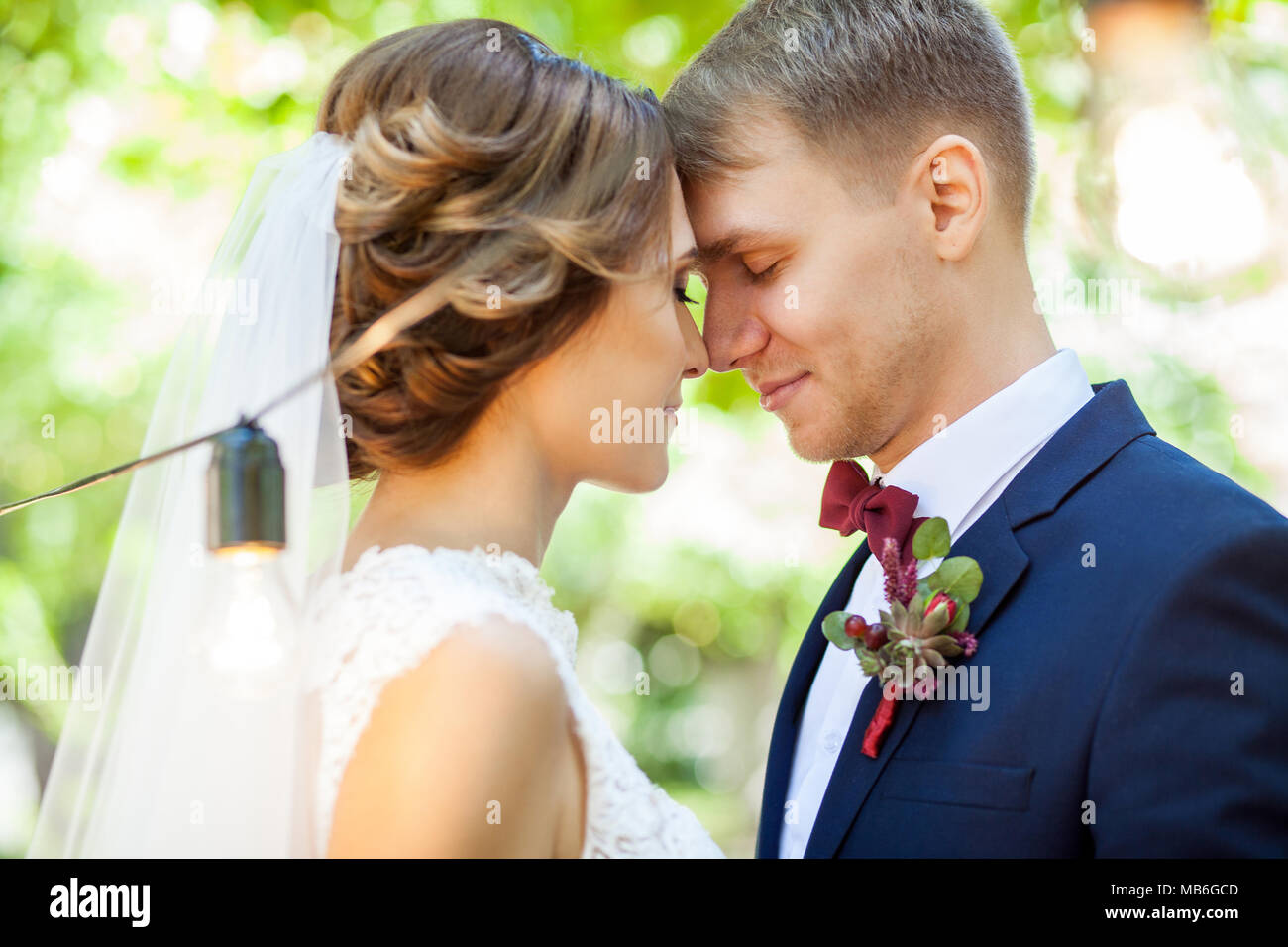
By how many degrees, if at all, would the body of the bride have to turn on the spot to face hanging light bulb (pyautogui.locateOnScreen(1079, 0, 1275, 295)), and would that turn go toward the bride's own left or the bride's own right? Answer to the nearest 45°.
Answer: approximately 45° to the bride's own left

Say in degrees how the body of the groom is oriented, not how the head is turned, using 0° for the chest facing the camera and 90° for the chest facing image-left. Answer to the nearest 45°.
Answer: approximately 45°

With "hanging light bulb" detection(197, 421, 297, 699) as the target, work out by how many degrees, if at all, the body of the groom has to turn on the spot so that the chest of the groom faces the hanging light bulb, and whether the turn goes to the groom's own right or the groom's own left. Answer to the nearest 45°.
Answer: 0° — they already face it

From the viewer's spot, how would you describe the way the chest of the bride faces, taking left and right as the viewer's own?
facing to the right of the viewer

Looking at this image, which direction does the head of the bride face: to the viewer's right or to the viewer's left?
to the viewer's right

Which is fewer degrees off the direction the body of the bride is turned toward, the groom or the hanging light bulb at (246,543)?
the groom

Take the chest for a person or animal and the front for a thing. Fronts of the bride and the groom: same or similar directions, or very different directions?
very different directions

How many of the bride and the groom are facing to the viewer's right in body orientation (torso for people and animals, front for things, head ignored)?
1

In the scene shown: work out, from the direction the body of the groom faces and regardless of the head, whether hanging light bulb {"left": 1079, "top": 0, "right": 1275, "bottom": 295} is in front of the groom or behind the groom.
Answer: behind
